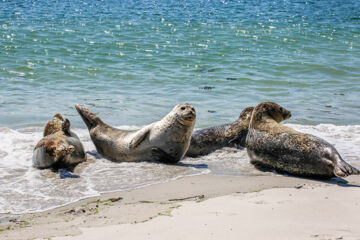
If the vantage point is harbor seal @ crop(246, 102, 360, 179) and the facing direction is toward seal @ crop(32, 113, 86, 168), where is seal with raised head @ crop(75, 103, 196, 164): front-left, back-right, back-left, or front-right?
front-right

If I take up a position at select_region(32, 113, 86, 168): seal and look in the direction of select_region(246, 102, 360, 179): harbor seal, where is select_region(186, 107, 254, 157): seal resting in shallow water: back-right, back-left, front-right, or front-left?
front-left

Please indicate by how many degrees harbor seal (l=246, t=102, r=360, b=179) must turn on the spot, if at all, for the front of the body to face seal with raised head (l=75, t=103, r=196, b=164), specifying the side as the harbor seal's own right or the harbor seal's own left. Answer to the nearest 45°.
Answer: approximately 45° to the harbor seal's own left

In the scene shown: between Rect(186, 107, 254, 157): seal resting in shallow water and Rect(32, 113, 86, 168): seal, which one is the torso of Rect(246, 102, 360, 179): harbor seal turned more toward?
the seal resting in shallow water

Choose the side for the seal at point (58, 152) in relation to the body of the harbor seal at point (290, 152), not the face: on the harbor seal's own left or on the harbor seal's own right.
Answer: on the harbor seal's own left

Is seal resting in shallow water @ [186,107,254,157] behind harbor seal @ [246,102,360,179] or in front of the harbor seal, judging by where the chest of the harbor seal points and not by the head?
in front

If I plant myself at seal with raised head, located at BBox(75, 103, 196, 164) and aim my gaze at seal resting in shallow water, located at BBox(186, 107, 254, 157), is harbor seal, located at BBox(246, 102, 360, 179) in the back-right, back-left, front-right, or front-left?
front-right

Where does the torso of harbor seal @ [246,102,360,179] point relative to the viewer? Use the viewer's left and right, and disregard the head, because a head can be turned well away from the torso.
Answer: facing away from the viewer and to the left of the viewer

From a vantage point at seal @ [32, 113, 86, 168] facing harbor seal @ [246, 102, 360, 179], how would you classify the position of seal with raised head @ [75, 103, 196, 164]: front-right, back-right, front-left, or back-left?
front-left

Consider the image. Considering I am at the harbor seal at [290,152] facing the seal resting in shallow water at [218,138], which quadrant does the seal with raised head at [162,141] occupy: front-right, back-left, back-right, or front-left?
front-left
